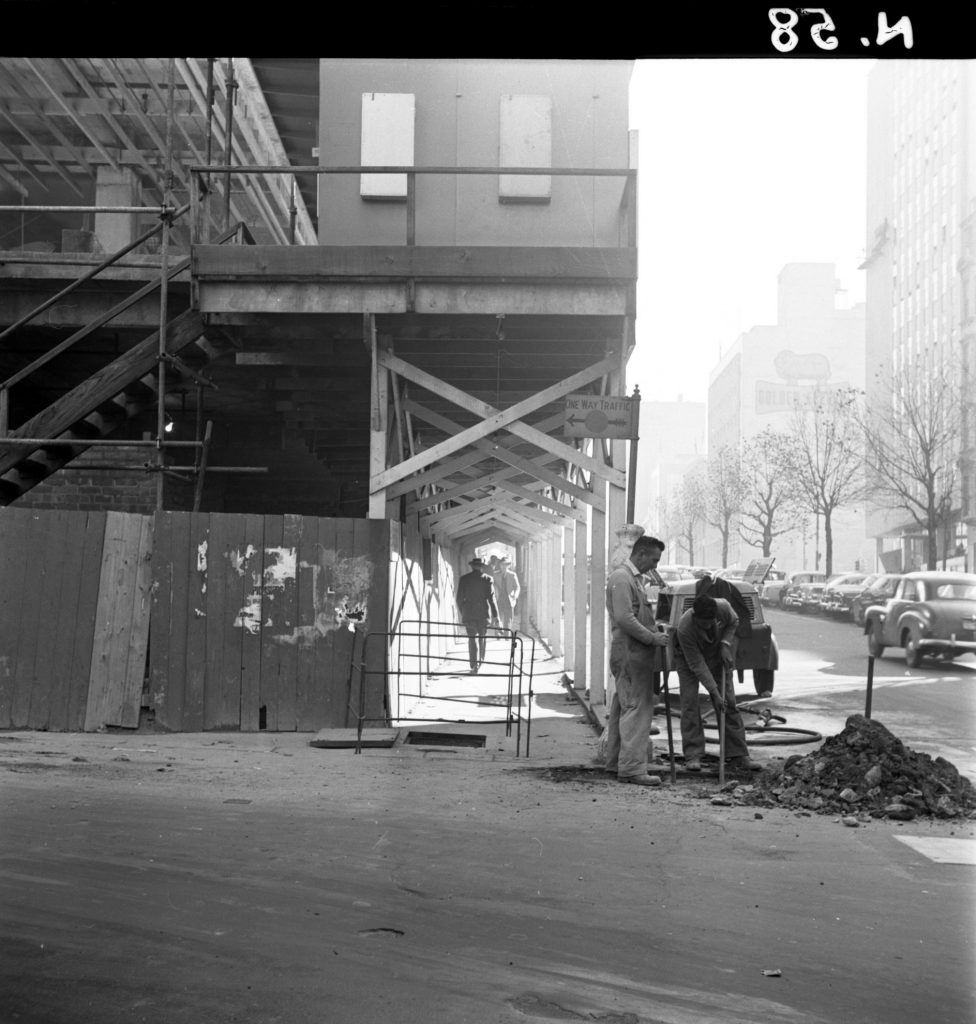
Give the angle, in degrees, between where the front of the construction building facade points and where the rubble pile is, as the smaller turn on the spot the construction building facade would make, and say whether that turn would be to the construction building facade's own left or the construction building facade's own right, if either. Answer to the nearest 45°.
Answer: approximately 45° to the construction building facade's own left

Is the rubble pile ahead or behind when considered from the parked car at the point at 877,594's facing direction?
ahead

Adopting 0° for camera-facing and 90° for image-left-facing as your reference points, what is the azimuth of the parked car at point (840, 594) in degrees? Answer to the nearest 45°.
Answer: approximately 45°

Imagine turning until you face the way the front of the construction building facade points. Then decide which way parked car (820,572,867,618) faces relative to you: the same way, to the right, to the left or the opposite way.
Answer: to the right

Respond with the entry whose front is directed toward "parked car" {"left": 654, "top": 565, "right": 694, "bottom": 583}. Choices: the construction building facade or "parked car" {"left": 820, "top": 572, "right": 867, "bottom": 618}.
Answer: "parked car" {"left": 820, "top": 572, "right": 867, "bottom": 618}

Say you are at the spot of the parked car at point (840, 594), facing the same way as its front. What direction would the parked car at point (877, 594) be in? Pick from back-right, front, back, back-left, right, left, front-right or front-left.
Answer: front-left

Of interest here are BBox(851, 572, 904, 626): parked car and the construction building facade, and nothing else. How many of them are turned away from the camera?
0

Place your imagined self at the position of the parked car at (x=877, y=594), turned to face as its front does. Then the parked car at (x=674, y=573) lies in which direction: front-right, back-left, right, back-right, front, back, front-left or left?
right

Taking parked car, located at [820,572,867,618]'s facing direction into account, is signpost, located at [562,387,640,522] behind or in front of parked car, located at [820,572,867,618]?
in front

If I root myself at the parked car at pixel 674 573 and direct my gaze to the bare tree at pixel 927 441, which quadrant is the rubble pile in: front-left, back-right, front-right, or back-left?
back-right
